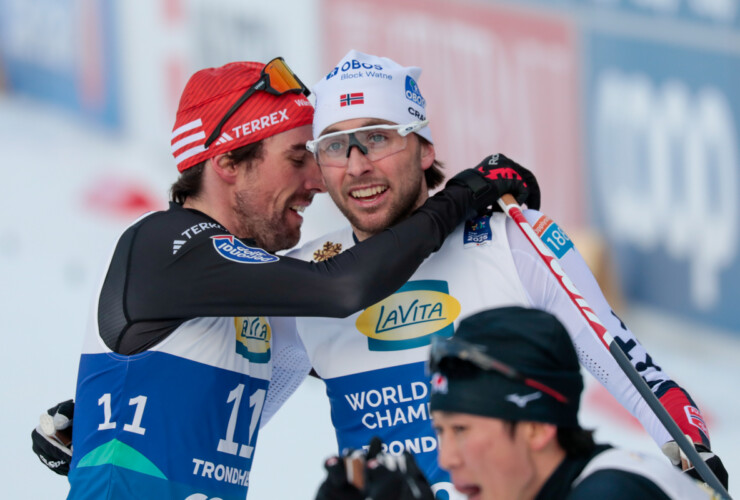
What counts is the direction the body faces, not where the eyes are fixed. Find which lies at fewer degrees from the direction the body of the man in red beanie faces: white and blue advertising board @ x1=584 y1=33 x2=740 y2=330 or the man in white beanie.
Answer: the man in white beanie

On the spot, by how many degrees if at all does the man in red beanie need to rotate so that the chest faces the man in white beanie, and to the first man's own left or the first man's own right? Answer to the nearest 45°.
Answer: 0° — they already face them

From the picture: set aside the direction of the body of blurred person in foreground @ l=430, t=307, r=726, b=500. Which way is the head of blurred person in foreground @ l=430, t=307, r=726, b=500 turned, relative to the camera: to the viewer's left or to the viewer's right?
to the viewer's left

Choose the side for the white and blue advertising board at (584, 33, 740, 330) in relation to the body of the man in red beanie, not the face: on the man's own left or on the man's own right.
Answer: on the man's own left

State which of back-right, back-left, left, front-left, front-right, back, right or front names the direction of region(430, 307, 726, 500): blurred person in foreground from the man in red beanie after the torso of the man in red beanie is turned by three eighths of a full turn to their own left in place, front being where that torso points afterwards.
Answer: back

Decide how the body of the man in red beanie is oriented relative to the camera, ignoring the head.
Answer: to the viewer's right

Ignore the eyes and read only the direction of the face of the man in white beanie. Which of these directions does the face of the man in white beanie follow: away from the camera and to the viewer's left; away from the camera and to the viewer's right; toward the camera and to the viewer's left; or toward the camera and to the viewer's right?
toward the camera and to the viewer's left
